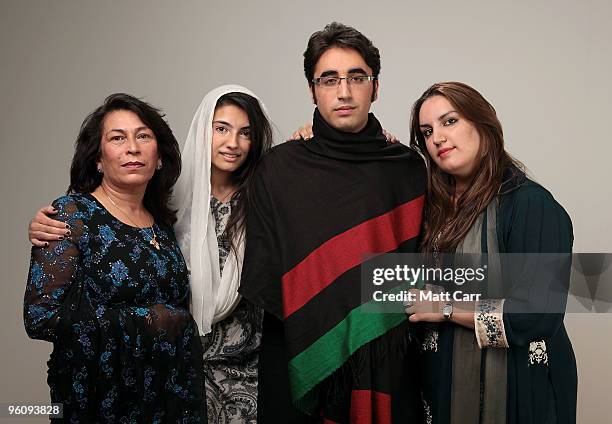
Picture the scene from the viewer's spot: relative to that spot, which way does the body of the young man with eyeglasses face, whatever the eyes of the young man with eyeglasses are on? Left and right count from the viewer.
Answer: facing the viewer

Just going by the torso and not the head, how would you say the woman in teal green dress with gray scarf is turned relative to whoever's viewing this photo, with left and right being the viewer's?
facing the viewer and to the left of the viewer

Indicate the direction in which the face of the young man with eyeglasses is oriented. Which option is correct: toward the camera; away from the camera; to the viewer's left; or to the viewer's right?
toward the camera

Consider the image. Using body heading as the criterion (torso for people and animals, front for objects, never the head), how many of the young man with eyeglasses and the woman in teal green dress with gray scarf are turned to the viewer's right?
0
